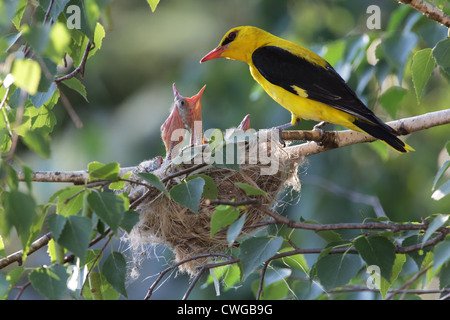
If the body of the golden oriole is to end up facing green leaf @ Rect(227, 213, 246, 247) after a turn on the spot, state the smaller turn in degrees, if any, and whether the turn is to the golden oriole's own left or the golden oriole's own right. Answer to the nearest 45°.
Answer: approximately 90° to the golden oriole's own left

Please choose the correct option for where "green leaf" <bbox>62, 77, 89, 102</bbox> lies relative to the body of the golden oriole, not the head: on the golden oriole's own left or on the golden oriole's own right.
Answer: on the golden oriole's own left

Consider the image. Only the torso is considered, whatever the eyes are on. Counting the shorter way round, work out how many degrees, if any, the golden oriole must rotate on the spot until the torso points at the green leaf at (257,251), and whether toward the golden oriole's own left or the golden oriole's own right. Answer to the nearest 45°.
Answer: approximately 90° to the golden oriole's own left

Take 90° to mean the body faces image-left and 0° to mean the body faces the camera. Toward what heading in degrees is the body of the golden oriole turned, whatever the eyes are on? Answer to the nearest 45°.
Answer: approximately 90°

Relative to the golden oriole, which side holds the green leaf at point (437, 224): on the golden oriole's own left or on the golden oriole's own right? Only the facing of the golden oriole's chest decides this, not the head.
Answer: on the golden oriole's own left

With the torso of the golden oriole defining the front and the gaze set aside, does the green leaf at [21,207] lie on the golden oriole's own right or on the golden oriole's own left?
on the golden oriole's own left

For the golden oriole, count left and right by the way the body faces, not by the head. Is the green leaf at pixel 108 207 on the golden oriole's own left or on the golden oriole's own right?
on the golden oriole's own left
